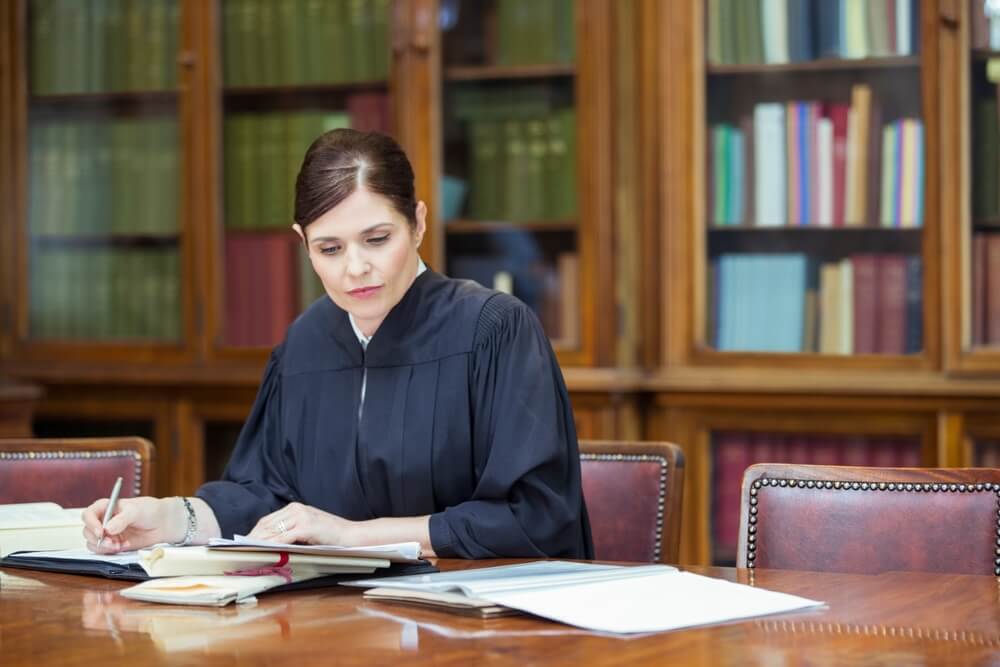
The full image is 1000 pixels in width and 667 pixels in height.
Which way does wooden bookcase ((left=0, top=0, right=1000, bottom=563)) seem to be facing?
toward the camera

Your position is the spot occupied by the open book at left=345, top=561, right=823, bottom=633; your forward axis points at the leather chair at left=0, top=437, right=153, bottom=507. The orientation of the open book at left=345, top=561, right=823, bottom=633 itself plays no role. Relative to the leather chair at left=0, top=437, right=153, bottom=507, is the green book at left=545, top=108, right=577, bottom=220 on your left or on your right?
right

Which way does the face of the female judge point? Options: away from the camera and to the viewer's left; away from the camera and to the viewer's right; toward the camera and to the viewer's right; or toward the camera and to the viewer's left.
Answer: toward the camera and to the viewer's left

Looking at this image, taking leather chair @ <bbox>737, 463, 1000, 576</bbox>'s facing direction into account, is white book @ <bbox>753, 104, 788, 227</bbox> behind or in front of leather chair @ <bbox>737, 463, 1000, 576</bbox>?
behind

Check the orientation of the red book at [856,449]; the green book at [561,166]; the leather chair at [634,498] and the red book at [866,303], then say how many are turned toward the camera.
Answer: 4

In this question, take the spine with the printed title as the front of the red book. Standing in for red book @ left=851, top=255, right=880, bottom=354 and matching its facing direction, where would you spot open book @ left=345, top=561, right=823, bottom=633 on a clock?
The open book is roughly at 12 o'clock from the red book.

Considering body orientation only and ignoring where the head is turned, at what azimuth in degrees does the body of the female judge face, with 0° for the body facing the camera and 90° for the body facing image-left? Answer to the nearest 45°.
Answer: approximately 45°

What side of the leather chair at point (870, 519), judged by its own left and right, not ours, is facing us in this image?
front

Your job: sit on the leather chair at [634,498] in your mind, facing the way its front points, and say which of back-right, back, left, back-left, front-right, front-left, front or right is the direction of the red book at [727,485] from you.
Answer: back
